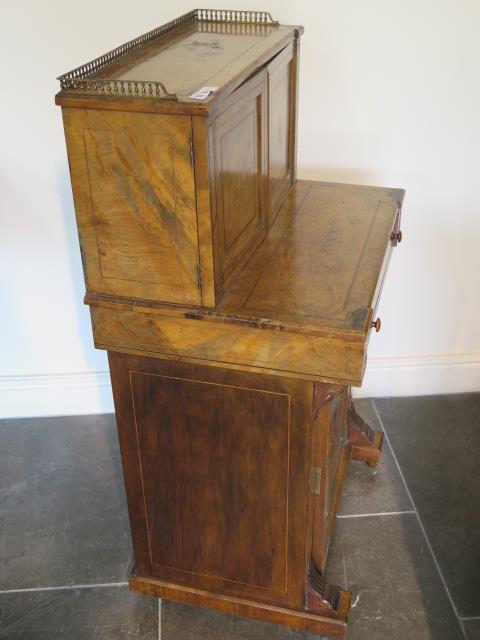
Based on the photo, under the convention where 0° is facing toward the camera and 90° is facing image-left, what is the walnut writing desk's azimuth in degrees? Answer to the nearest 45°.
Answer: approximately 270°
